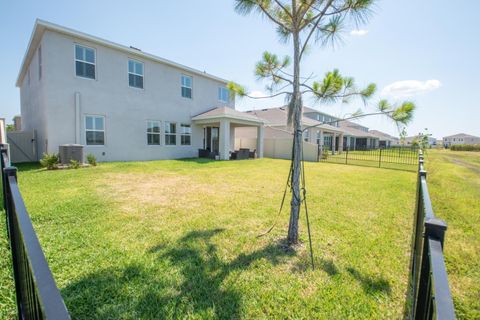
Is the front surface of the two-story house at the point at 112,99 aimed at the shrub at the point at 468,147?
no

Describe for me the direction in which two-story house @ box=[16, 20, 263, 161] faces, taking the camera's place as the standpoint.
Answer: facing away from the viewer and to the left of the viewer

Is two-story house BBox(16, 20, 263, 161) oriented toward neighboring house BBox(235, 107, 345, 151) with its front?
no

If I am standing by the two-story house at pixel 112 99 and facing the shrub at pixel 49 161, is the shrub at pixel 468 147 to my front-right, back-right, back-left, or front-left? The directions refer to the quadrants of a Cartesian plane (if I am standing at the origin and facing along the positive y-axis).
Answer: back-left

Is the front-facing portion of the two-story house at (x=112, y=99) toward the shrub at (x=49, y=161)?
no
